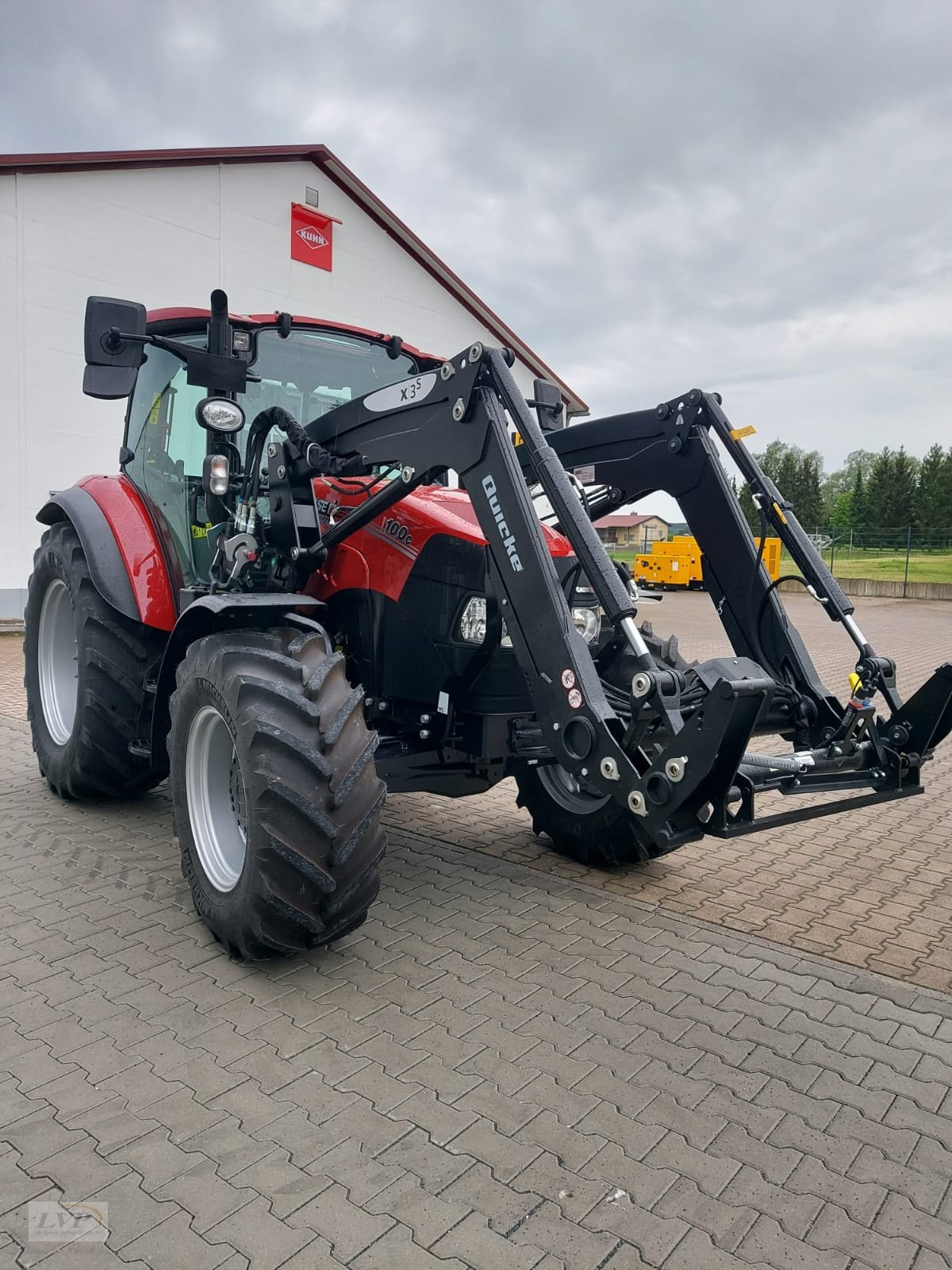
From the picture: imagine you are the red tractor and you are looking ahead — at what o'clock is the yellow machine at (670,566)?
The yellow machine is roughly at 8 o'clock from the red tractor.

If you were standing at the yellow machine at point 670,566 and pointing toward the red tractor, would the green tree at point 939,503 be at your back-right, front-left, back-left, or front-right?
back-left

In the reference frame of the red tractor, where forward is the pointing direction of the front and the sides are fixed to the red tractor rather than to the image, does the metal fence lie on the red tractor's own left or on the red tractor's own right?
on the red tractor's own left

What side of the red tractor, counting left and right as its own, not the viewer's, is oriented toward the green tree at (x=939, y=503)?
left

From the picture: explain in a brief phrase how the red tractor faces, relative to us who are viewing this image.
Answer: facing the viewer and to the right of the viewer

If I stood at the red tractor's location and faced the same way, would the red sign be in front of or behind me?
behind
